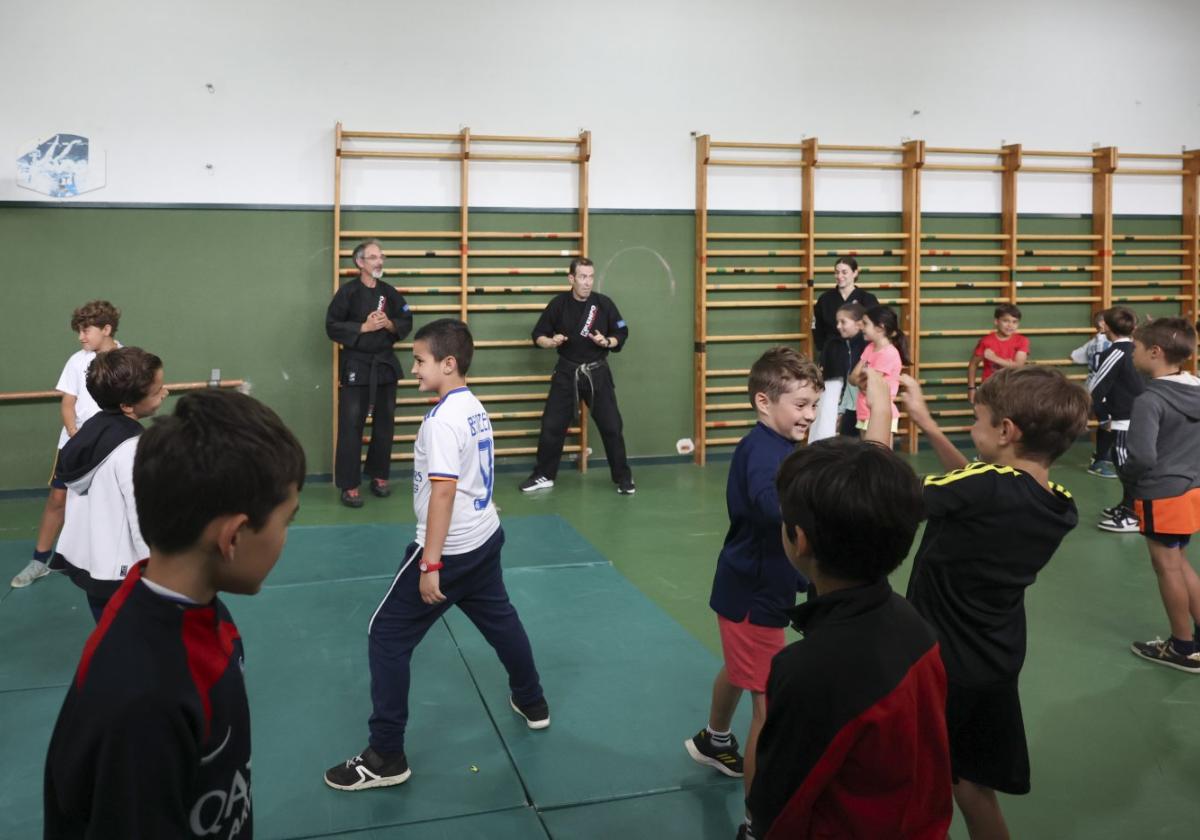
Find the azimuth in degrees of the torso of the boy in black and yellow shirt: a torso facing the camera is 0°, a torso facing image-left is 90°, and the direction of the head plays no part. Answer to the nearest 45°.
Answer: approximately 135°

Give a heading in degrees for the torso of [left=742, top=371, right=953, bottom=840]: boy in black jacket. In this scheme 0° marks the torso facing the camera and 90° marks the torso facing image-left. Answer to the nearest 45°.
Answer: approximately 135°

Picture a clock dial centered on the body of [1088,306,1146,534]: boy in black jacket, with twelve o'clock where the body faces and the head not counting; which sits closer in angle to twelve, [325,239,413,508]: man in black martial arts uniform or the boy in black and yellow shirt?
the man in black martial arts uniform

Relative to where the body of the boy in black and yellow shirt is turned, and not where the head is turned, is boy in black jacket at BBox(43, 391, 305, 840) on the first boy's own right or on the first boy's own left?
on the first boy's own left

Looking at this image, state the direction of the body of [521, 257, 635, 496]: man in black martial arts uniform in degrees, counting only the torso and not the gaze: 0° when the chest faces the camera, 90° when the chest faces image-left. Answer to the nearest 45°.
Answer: approximately 0°

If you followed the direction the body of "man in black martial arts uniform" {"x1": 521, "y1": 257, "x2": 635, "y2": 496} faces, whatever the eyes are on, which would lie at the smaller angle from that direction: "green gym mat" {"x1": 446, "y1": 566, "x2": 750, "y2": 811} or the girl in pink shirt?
the green gym mat

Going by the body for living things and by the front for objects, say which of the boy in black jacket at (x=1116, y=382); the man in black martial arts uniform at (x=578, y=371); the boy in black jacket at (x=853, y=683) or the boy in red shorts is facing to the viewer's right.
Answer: the boy in red shorts

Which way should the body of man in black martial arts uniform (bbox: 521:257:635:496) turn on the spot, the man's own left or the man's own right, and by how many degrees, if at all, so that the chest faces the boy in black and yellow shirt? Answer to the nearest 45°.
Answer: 0° — they already face them
